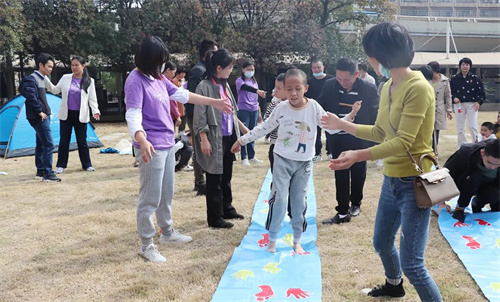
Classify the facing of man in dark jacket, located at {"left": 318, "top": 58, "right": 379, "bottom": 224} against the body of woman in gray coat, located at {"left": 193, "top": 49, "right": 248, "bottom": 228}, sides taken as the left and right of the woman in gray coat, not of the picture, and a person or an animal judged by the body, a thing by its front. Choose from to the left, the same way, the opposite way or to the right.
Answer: to the right

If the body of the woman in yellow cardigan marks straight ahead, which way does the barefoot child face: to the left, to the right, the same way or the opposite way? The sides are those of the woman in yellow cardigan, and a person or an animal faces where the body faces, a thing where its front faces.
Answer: to the left

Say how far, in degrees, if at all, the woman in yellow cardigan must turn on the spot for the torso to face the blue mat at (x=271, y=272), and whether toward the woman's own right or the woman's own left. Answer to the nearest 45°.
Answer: approximately 45° to the woman's own right

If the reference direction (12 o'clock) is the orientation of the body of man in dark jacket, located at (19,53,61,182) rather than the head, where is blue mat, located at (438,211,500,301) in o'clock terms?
The blue mat is roughly at 2 o'clock from the man in dark jacket.

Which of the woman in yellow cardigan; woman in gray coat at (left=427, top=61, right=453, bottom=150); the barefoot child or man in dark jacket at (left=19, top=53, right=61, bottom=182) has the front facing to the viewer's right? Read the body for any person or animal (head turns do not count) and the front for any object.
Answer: the man in dark jacket

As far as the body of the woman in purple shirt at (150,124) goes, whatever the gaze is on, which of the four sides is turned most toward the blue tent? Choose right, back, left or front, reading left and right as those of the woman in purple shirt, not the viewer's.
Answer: back

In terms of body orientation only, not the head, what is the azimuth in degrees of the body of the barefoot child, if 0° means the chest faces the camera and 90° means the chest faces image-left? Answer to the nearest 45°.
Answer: approximately 0°
